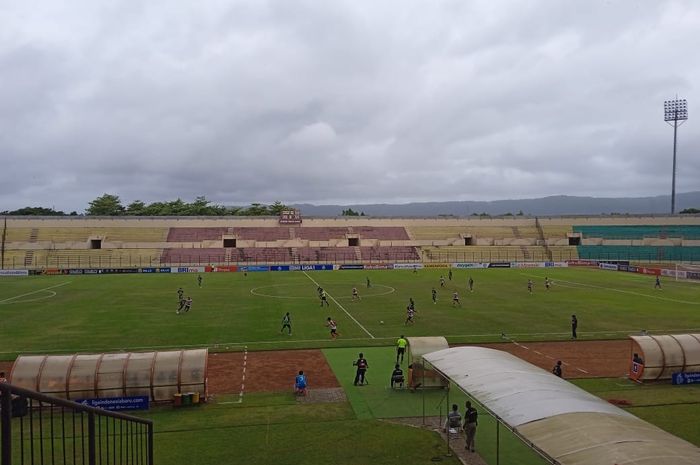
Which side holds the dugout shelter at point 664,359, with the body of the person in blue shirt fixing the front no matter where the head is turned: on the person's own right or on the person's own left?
on the person's own right

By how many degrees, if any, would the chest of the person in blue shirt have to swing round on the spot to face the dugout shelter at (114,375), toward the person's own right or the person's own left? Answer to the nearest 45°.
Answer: approximately 90° to the person's own left

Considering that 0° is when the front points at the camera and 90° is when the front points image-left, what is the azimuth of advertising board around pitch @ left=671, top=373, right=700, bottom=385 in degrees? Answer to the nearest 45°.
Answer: approximately 0°

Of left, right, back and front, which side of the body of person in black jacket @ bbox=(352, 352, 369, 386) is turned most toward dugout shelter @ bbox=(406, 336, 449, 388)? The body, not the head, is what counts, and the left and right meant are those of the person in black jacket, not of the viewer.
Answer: right

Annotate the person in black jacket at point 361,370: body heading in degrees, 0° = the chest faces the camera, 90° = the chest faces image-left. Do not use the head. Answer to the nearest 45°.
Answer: approximately 180°

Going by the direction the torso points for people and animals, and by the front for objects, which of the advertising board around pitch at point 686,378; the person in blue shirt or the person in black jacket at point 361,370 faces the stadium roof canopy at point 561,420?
the advertising board around pitch

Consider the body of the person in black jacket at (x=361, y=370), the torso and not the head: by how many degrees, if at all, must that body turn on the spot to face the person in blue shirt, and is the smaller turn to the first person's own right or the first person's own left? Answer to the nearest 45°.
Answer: approximately 135° to the first person's own left

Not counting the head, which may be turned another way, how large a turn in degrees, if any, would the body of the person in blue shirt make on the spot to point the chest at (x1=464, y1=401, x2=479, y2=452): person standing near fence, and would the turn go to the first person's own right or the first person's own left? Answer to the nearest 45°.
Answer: approximately 135° to the first person's own right

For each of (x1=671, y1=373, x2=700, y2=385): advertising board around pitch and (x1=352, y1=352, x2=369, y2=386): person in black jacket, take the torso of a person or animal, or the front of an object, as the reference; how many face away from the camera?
1

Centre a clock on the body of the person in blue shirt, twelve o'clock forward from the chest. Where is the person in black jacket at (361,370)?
The person in black jacket is roughly at 2 o'clock from the person in blue shirt.

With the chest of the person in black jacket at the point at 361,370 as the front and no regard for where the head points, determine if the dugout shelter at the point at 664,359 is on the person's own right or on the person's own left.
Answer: on the person's own right

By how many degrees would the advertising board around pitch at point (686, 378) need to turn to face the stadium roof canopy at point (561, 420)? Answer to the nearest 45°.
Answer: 0° — it already faces it

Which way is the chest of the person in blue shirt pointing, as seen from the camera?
away from the camera
